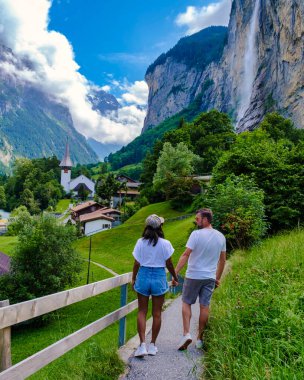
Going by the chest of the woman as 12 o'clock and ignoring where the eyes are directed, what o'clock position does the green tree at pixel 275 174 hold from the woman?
The green tree is roughly at 1 o'clock from the woman.

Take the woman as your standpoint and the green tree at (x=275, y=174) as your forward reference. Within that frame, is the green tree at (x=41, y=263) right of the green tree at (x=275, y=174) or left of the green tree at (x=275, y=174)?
left

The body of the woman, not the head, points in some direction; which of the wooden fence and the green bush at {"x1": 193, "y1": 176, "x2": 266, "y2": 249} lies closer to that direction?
the green bush

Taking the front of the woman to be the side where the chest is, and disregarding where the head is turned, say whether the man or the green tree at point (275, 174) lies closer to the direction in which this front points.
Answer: the green tree

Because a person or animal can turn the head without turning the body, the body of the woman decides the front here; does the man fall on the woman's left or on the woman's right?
on the woman's right

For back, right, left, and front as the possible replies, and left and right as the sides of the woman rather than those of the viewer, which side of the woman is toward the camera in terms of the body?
back

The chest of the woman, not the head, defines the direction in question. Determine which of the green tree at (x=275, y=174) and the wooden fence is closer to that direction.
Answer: the green tree
